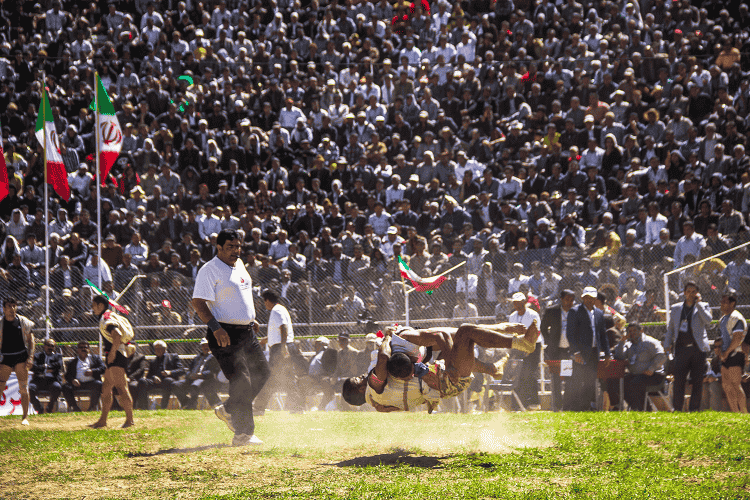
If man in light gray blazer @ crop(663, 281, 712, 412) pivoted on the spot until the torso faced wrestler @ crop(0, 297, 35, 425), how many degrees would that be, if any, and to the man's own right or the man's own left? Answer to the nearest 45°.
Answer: approximately 90° to the man's own right

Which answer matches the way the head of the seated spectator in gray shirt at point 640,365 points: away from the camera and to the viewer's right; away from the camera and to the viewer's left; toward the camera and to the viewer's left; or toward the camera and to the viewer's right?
toward the camera and to the viewer's left

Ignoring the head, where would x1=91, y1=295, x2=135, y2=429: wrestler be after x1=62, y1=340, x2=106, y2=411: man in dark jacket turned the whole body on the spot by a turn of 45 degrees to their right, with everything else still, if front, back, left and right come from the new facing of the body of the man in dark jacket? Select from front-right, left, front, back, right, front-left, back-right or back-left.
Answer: front-left

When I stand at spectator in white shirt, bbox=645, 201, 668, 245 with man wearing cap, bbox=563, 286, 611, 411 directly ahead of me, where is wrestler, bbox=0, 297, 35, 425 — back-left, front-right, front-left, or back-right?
front-right

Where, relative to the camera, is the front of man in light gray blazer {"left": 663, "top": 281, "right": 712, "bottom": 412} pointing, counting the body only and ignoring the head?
toward the camera

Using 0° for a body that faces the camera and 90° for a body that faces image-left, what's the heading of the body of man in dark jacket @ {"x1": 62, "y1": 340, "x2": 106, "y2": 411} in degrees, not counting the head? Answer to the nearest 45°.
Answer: approximately 0°

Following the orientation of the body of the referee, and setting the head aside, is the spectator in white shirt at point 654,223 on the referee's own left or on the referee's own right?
on the referee's own left

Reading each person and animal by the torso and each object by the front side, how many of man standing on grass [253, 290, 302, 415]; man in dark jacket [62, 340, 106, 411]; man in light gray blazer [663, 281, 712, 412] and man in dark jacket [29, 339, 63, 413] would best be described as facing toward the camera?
3

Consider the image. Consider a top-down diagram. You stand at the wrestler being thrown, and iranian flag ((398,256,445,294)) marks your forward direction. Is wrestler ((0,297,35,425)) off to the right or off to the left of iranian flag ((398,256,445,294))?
left
